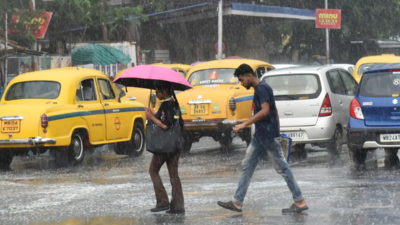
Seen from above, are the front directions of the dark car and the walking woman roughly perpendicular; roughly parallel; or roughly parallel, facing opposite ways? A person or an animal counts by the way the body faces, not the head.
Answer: roughly perpendicular

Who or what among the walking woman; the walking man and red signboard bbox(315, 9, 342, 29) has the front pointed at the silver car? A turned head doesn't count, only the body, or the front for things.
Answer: the red signboard

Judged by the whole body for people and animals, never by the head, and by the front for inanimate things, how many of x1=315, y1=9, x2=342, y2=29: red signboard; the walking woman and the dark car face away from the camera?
1

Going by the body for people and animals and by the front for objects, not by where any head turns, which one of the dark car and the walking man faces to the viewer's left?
the walking man

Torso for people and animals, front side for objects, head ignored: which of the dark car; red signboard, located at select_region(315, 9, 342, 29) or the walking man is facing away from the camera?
the dark car

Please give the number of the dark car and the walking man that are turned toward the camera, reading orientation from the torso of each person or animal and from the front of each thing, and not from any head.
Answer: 0

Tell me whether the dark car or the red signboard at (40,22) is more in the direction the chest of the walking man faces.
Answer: the red signboard

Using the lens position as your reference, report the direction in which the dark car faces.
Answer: facing away from the viewer

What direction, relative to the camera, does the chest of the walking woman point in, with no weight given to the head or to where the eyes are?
to the viewer's left
